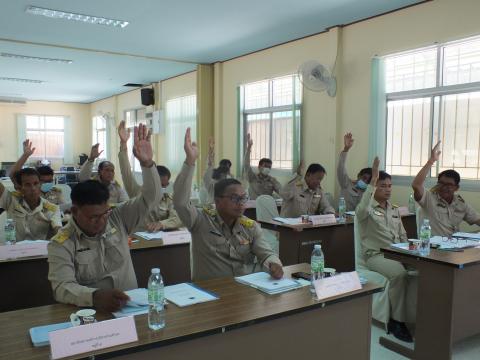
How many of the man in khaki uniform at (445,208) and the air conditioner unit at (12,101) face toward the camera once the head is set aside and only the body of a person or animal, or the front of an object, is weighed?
2

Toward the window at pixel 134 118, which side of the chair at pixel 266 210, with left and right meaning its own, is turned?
back

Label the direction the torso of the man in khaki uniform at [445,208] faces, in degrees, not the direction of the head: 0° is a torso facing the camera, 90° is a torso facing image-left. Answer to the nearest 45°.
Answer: approximately 0°

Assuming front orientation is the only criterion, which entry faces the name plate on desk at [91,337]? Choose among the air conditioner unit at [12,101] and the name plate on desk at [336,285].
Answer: the air conditioner unit

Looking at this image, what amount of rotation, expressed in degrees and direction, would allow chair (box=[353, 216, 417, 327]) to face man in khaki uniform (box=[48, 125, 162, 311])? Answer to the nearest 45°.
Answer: approximately 90° to its right

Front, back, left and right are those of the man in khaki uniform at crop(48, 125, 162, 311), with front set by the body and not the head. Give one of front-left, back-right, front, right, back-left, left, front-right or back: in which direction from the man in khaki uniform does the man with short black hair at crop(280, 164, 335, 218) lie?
left

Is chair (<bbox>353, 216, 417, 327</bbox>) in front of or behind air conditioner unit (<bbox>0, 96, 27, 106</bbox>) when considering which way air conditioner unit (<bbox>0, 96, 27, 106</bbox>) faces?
in front

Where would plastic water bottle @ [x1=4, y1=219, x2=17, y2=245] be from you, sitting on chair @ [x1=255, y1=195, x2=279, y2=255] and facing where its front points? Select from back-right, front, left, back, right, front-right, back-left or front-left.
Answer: right

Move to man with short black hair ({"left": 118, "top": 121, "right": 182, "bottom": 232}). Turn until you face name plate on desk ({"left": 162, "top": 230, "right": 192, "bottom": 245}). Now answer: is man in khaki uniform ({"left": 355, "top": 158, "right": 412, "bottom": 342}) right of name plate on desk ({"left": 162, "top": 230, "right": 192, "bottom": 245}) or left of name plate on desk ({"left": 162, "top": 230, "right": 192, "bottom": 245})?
left

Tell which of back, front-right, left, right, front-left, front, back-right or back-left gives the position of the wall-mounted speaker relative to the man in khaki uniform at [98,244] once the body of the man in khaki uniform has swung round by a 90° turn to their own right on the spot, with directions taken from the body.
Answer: back-right
